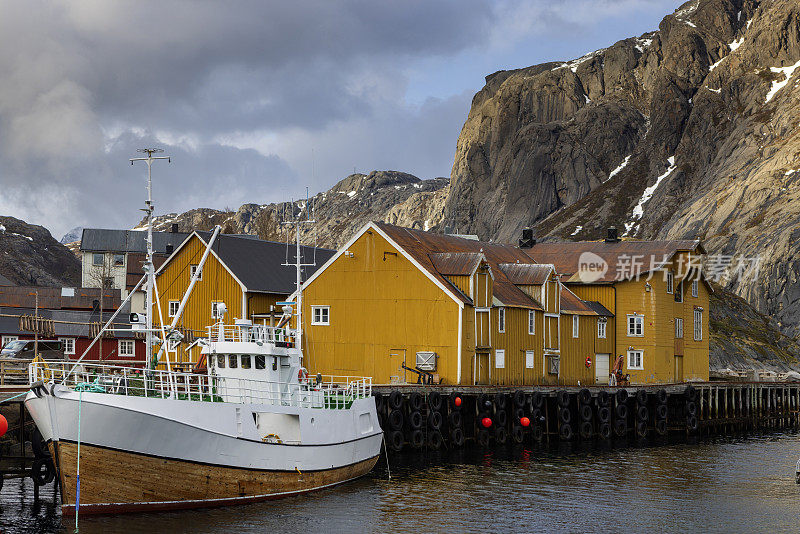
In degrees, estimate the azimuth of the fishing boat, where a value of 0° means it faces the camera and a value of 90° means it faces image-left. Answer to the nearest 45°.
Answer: approximately 45°
